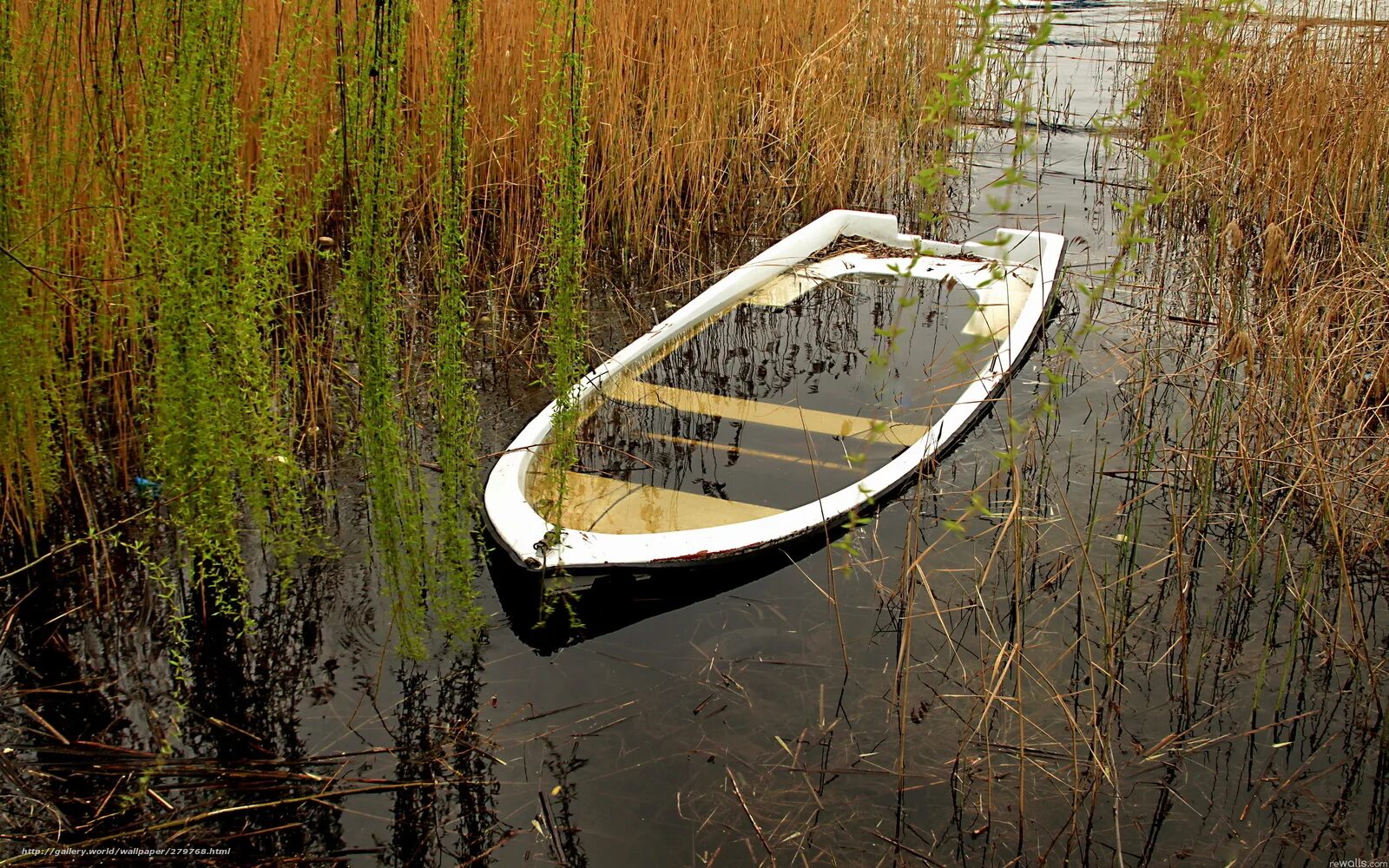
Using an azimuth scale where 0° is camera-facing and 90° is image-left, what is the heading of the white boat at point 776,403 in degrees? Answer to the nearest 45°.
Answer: approximately 45°
